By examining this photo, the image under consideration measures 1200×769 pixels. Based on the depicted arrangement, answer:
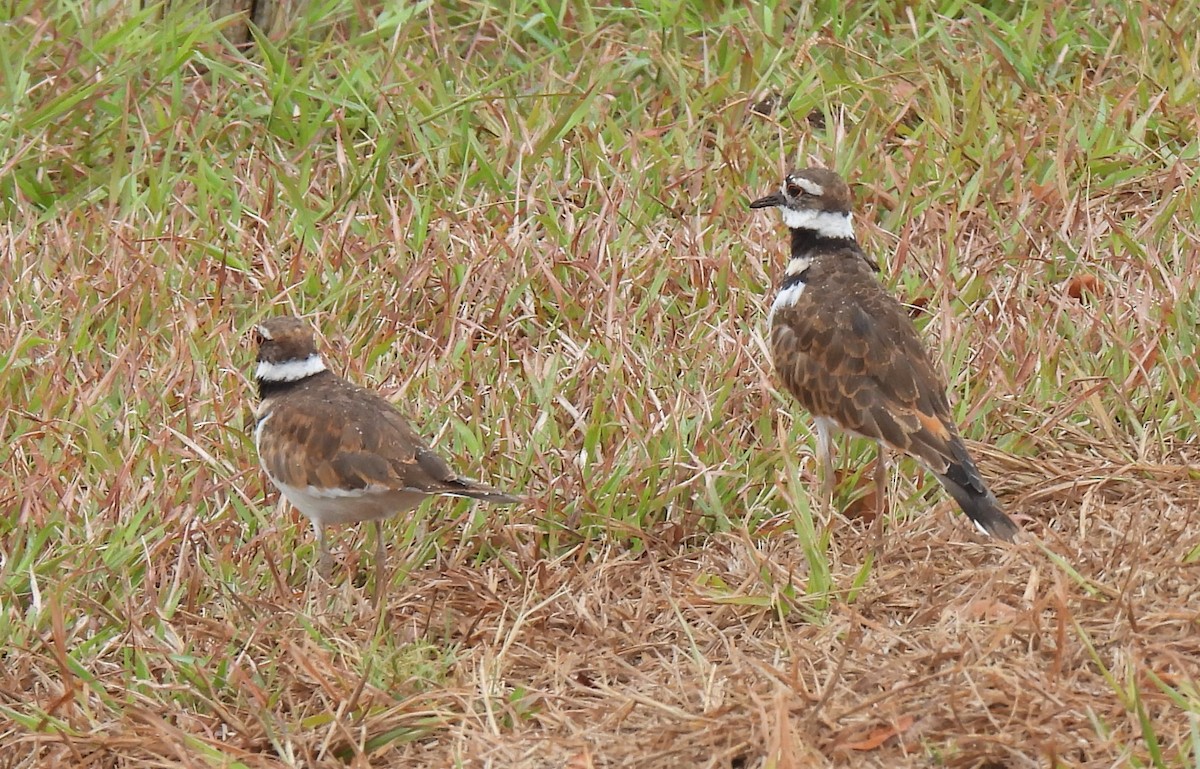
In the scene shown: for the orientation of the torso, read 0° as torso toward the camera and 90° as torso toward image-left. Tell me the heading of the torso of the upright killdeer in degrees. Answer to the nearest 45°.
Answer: approximately 135°

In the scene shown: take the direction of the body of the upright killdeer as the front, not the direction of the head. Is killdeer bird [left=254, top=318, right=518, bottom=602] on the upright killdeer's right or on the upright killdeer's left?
on the upright killdeer's left
